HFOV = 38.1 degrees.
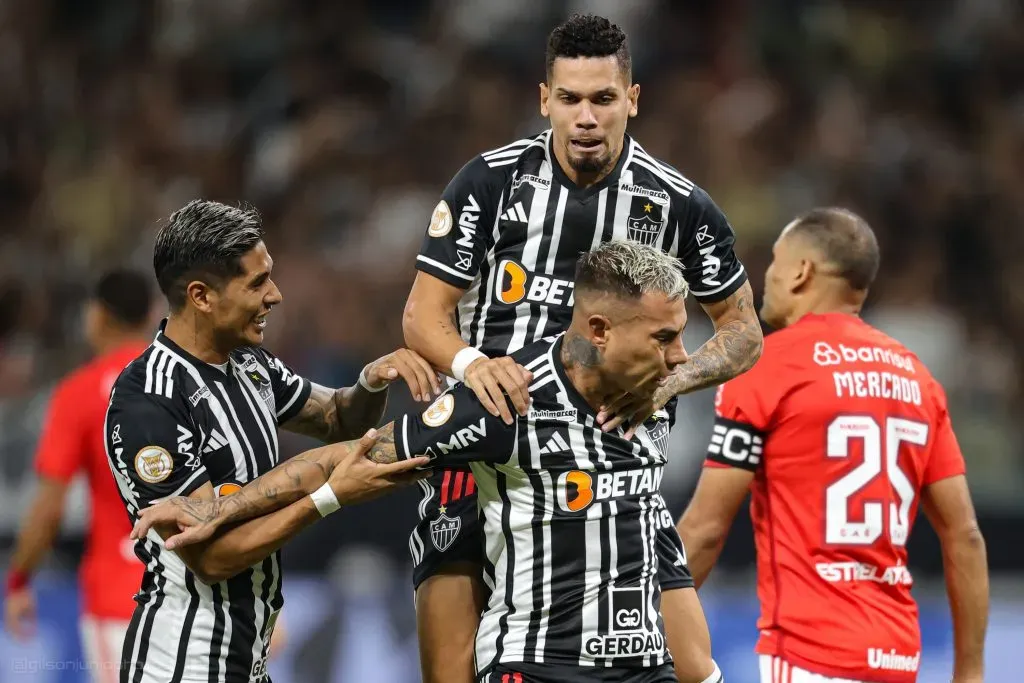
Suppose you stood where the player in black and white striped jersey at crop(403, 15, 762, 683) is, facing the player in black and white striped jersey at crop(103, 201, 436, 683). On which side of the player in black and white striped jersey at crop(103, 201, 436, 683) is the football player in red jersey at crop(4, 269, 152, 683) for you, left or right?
right

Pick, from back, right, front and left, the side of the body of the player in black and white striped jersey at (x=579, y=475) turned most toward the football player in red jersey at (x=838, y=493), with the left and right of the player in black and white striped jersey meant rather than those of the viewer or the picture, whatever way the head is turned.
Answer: left

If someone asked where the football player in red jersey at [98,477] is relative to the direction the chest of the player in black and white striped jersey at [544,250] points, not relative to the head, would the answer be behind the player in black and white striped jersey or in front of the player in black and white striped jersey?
behind

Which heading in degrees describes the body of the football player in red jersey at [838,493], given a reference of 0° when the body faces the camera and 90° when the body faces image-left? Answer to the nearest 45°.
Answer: approximately 135°

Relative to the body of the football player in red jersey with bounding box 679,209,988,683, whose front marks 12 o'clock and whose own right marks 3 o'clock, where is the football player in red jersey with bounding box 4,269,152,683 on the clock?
the football player in red jersey with bounding box 4,269,152,683 is roughly at 11 o'clock from the football player in red jersey with bounding box 679,209,988,683.

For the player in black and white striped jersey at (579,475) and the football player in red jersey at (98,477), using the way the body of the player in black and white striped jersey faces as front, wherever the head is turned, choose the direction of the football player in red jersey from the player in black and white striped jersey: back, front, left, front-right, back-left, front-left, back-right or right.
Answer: back

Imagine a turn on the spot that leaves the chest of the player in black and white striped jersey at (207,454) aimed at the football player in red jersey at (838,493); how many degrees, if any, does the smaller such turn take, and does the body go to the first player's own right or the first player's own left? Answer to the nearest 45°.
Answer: approximately 45° to the first player's own left

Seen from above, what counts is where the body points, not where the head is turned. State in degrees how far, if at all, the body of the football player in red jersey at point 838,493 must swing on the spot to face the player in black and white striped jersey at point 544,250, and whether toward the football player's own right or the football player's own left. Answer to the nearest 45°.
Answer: approximately 90° to the football player's own left

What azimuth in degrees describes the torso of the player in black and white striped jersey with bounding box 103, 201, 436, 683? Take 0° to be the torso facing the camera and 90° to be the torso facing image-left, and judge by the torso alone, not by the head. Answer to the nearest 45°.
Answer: approximately 315°

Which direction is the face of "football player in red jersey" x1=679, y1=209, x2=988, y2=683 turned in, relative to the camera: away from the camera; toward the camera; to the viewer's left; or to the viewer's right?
to the viewer's left

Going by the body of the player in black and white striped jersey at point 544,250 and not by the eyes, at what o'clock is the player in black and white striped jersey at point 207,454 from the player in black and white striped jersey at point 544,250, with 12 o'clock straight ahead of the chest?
the player in black and white striped jersey at point 207,454 is roughly at 3 o'clock from the player in black and white striped jersey at point 544,250.

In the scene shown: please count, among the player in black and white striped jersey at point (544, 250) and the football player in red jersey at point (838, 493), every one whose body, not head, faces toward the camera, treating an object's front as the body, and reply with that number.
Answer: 1
